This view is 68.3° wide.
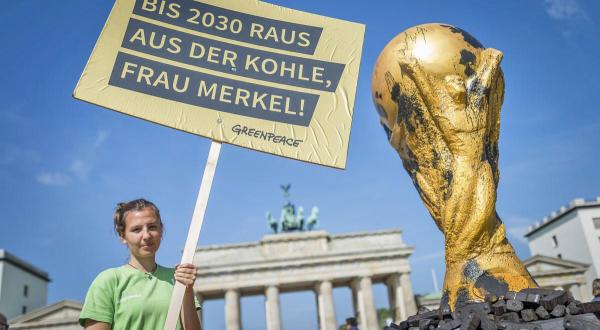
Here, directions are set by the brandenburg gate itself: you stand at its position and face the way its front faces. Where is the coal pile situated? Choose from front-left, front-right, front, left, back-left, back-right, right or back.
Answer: front

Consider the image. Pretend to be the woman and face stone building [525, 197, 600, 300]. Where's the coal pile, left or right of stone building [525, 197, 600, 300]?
right

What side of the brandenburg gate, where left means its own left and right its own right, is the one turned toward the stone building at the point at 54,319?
right

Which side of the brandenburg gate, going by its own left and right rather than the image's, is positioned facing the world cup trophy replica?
front

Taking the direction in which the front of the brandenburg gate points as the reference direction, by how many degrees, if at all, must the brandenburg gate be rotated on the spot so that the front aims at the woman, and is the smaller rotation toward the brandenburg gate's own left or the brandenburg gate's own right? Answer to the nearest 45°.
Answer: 0° — it already faces them

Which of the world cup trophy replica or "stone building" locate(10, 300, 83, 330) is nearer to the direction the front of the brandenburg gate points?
the world cup trophy replica

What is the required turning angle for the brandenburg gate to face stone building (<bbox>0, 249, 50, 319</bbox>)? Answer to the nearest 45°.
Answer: approximately 90° to its right

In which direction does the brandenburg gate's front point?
toward the camera

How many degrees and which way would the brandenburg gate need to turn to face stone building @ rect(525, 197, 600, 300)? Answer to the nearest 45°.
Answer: approximately 90° to its left

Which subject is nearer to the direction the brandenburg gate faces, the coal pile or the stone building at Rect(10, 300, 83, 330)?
the coal pile

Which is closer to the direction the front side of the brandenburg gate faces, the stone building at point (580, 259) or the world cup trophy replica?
the world cup trophy replica

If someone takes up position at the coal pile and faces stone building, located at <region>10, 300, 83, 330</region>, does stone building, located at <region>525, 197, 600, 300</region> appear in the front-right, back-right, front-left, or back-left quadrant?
front-right
